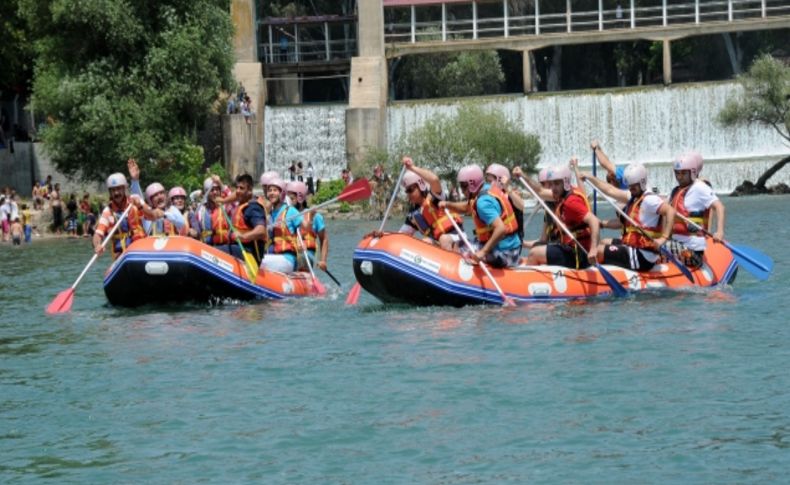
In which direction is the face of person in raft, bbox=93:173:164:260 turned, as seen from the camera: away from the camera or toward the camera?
toward the camera

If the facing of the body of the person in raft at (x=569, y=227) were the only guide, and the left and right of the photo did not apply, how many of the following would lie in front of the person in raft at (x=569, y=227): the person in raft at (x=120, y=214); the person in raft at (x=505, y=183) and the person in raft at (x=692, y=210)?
2

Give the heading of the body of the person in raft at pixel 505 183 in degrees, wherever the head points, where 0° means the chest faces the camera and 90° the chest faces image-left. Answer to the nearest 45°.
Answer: approximately 90°

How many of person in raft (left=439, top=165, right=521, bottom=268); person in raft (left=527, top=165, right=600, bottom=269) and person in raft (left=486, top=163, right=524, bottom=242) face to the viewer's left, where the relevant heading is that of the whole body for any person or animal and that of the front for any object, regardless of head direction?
3

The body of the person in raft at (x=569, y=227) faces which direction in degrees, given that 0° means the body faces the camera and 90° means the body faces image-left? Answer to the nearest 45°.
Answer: approximately 90°

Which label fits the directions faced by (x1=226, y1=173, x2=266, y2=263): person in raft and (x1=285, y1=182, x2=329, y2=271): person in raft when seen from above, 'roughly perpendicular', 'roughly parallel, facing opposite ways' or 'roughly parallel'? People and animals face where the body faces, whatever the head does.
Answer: roughly parallel

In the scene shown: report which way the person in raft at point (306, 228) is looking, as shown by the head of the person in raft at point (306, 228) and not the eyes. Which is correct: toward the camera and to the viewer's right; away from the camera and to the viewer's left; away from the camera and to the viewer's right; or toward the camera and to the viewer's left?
toward the camera and to the viewer's left

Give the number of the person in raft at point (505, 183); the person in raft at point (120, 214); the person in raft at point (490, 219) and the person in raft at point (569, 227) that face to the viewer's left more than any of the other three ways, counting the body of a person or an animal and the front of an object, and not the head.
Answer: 3

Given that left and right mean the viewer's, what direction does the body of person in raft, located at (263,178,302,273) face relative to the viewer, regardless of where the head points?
facing the viewer and to the left of the viewer

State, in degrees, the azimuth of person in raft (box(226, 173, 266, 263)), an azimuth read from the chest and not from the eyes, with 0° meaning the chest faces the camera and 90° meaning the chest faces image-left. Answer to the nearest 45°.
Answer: approximately 45°

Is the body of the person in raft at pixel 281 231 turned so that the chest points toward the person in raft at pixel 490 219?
no

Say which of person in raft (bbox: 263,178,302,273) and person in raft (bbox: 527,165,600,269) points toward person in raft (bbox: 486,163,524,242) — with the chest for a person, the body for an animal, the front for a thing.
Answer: person in raft (bbox: 527,165,600,269)

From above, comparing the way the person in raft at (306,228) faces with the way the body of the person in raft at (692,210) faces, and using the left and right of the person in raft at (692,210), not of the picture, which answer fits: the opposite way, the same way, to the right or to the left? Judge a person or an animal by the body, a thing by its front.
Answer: the same way

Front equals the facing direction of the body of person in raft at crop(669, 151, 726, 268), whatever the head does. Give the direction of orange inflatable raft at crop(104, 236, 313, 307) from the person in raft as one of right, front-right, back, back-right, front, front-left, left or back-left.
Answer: front-right

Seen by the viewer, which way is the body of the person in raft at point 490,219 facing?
to the viewer's left

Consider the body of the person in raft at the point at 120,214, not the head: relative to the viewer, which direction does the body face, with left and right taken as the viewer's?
facing the viewer

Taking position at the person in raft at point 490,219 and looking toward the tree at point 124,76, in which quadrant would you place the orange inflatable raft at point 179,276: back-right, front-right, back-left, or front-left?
front-left

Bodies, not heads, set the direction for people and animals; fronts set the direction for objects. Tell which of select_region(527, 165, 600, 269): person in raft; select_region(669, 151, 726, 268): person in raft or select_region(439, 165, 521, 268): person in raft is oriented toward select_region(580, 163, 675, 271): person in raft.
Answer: select_region(669, 151, 726, 268): person in raft

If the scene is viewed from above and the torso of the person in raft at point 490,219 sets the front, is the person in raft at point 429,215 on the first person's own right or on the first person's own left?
on the first person's own right

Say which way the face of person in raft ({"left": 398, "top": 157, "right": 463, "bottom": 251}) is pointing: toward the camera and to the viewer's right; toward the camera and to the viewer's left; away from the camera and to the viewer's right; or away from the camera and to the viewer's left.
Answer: toward the camera and to the viewer's left
